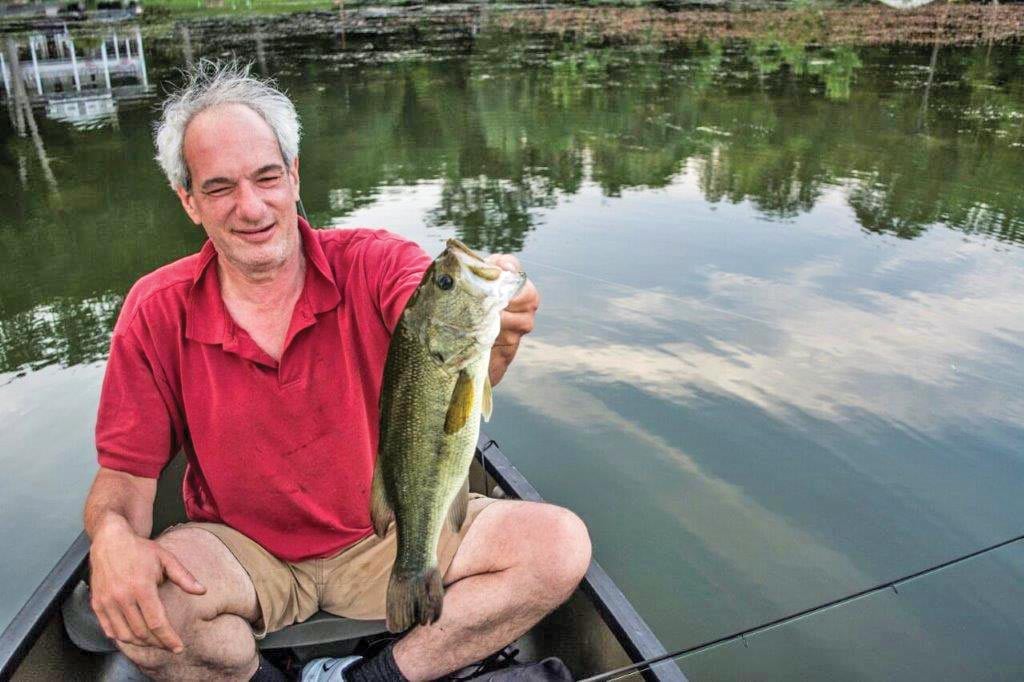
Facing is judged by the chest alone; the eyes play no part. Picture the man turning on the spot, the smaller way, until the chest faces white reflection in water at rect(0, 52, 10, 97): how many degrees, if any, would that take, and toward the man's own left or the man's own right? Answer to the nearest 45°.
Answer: approximately 180°

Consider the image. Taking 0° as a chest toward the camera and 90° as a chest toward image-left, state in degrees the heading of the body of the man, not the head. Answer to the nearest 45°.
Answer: approximately 0°

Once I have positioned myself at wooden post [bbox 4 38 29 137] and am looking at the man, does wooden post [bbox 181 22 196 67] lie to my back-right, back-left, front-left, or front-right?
back-left

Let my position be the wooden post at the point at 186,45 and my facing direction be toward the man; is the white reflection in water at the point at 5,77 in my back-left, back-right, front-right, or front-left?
front-right

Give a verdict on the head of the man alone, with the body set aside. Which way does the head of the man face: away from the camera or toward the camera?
toward the camera

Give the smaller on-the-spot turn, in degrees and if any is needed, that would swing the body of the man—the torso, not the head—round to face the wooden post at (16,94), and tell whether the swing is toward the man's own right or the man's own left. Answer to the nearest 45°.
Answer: approximately 180°

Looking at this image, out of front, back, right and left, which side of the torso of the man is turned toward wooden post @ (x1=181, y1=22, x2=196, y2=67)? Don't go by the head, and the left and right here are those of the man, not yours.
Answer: back
